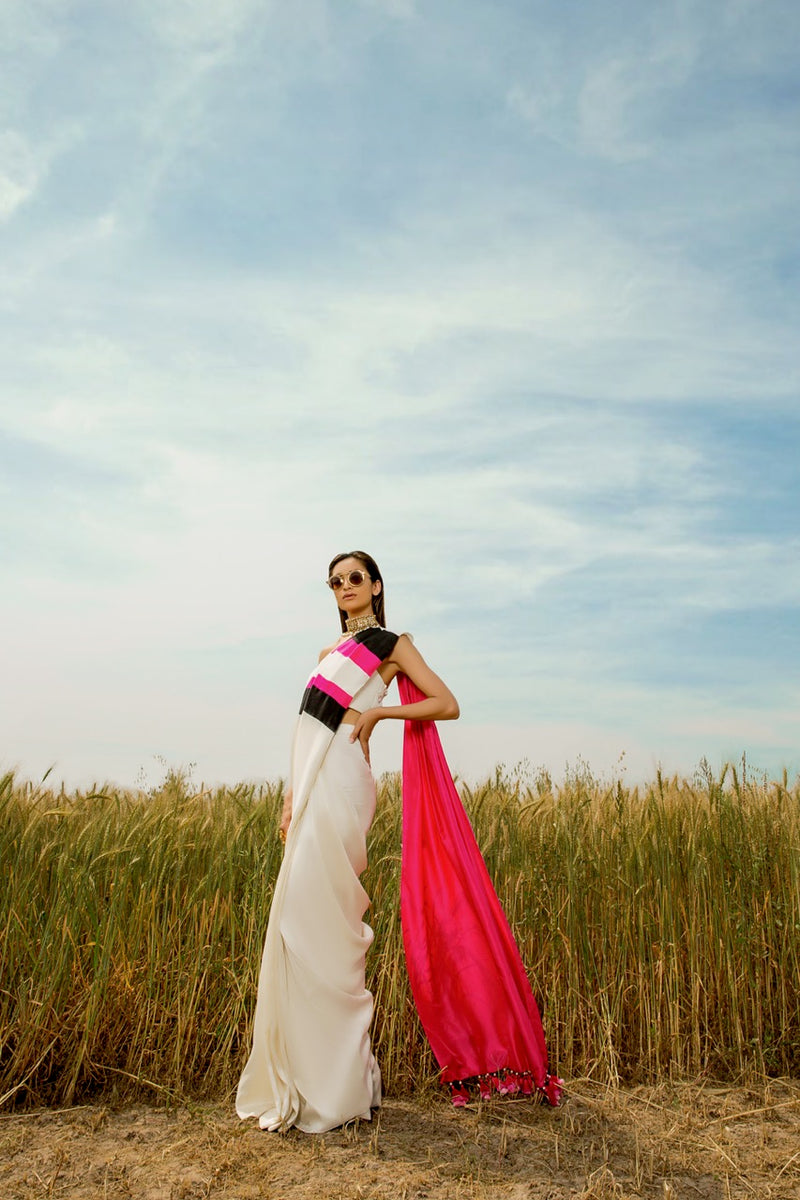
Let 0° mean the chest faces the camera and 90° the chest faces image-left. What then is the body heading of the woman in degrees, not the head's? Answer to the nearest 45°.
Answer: approximately 45°
